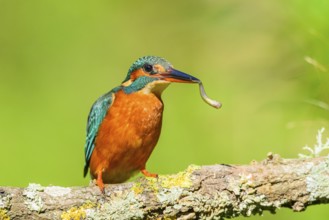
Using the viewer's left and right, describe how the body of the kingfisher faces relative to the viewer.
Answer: facing the viewer and to the right of the viewer
